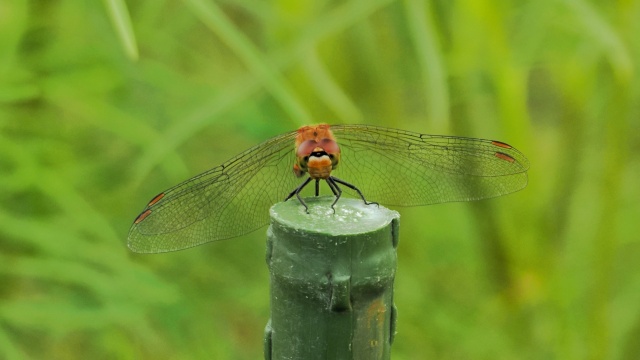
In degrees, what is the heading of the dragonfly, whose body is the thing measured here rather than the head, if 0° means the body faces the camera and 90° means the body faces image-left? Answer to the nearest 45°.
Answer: approximately 0°
